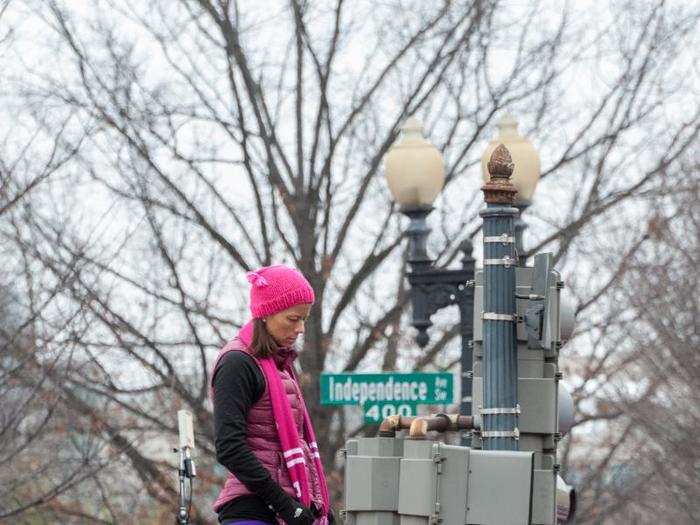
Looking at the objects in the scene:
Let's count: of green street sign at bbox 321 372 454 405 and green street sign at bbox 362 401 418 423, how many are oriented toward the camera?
2

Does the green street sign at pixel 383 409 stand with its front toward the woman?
yes

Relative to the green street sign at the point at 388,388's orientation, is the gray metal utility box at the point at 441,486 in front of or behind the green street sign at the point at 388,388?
in front

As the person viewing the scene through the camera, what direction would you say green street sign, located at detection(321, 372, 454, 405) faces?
facing the viewer

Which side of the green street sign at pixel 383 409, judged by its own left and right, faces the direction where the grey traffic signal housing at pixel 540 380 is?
front

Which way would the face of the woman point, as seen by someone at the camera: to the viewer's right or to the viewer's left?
to the viewer's right

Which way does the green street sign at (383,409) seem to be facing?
toward the camera

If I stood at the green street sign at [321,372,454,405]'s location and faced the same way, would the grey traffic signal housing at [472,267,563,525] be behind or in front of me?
in front

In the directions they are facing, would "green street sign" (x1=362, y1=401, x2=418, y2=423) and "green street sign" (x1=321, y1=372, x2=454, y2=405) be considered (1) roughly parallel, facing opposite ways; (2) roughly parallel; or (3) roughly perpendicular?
roughly parallel

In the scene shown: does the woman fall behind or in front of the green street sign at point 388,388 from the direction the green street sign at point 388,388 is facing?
in front

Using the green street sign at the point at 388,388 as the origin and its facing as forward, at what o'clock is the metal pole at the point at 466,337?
The metal pole is roughly at 9 o'clock from the green street sign.

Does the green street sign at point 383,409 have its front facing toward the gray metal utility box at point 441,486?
yes
